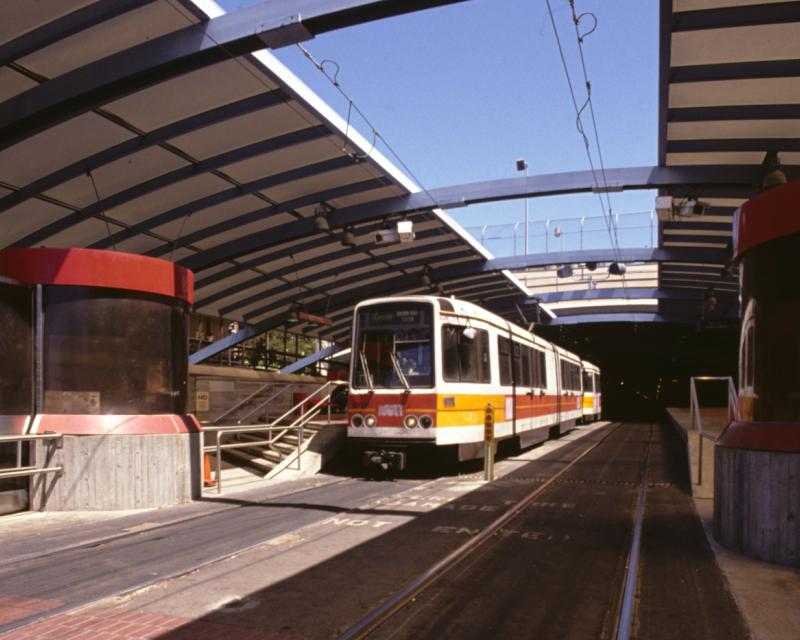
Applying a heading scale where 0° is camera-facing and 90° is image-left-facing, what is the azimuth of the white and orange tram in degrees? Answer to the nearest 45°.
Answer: approximately 45°

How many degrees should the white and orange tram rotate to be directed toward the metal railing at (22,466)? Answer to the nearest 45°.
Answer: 0° — it already faces it

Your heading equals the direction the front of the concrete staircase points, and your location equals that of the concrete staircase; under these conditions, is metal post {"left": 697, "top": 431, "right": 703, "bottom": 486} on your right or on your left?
on your left

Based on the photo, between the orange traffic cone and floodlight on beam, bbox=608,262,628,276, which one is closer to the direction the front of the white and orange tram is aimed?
the orange traffic cone
